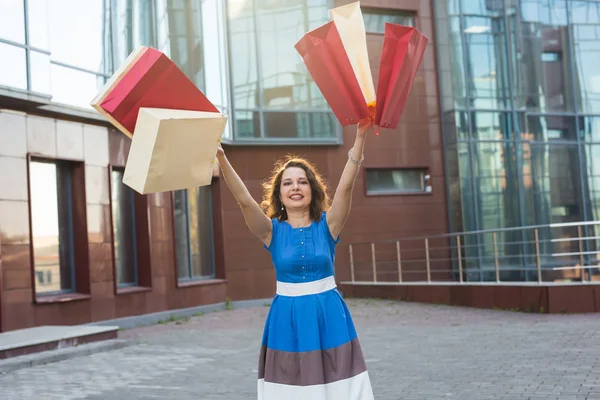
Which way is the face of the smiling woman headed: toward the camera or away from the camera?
toward the camera

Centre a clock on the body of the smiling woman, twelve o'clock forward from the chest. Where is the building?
The building is roughly at 6 o'clock from the smiling woman.

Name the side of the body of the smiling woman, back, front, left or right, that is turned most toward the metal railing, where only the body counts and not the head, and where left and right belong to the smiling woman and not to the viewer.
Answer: back

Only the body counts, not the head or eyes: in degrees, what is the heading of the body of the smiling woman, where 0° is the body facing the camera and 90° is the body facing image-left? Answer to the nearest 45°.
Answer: approximately 0°
